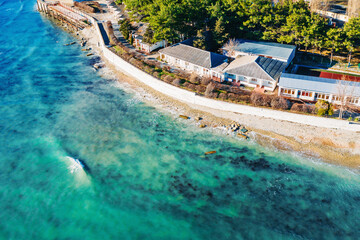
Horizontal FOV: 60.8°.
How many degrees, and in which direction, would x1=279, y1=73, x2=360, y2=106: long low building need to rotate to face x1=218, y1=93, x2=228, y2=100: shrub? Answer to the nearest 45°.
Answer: approximately 90° to its right

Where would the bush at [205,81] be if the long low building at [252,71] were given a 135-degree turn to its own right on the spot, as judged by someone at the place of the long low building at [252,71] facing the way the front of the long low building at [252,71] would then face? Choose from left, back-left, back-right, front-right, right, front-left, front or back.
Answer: left

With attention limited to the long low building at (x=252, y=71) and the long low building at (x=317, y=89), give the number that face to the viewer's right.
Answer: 0

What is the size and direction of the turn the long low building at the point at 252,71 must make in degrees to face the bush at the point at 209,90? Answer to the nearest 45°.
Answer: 0° — it already faces it

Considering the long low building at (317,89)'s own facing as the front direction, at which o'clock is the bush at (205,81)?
The bush is roughly at 3 o'clock from the long low building.

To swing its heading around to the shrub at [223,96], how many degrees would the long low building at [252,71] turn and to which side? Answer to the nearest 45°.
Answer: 0° — it already faces it

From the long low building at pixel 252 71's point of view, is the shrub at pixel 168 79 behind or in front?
in front

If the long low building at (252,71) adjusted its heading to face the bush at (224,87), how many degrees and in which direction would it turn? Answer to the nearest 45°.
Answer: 0° — it already faces it

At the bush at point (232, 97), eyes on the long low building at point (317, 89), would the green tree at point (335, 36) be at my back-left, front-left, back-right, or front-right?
front-left

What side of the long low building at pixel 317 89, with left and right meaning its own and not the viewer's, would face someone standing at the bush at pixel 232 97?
right

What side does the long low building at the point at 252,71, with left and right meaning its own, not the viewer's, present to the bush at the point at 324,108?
left

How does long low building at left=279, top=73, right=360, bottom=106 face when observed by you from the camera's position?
facing the viewer

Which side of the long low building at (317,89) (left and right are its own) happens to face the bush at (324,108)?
front

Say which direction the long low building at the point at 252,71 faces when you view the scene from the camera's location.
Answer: facing the viewer and to the left of the viewer

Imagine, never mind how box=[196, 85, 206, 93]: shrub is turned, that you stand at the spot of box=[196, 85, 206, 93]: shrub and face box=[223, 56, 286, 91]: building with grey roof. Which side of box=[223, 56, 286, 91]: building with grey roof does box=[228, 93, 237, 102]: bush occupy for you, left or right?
right

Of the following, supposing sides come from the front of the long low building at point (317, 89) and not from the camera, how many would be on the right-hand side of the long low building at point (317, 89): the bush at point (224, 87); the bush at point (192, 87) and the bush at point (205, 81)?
3

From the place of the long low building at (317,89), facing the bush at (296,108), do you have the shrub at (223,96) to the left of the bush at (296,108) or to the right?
right
